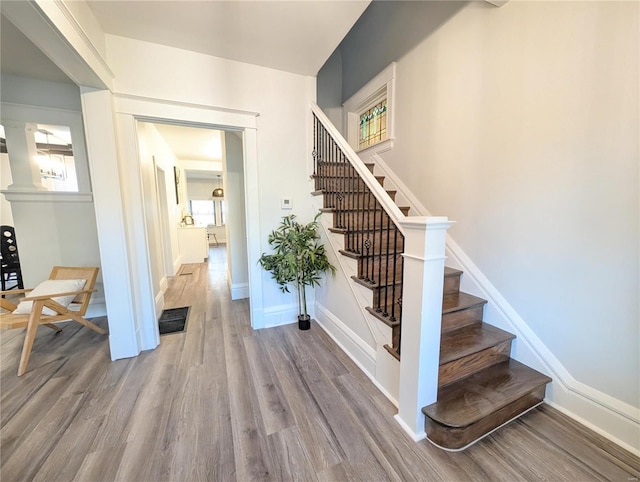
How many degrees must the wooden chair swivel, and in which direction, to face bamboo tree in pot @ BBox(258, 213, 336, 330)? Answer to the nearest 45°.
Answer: approximately 90° to its left

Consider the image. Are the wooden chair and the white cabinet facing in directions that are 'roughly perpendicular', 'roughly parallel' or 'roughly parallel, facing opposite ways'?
roughly perpendicular

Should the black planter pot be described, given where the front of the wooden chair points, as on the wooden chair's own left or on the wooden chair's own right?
on the wooden chair's own left

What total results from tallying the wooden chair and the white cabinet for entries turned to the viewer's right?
1
